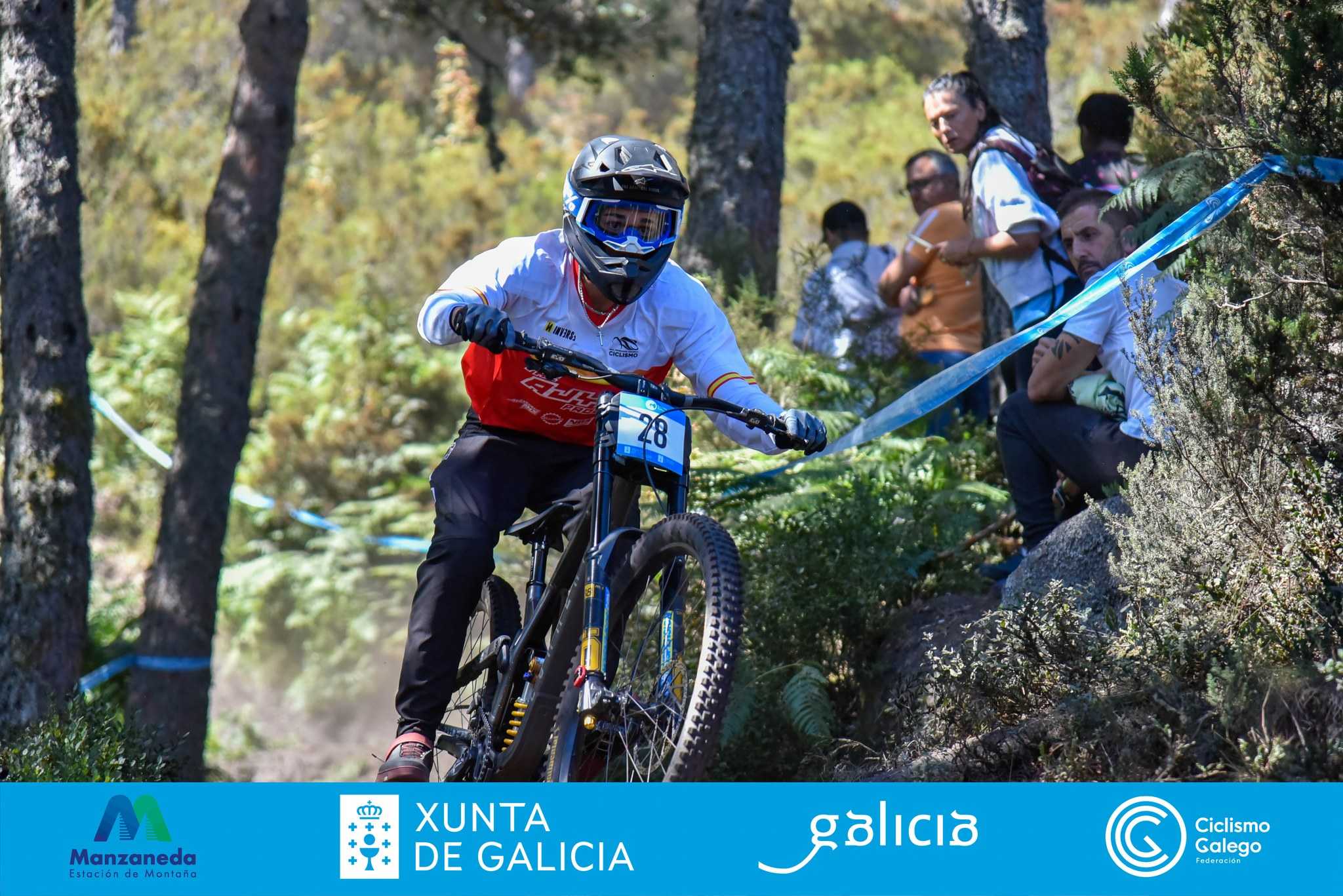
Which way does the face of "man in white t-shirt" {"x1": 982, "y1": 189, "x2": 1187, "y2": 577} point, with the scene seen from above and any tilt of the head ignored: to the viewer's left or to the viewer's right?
to the viewer's left

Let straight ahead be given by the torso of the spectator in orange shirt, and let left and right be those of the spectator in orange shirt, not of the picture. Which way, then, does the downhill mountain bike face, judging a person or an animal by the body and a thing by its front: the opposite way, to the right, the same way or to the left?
to the left

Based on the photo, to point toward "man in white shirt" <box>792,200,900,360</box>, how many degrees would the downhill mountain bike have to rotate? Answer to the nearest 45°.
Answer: approximately 135° to its left

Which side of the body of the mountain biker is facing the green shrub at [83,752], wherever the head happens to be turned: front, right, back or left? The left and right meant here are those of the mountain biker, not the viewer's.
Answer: right

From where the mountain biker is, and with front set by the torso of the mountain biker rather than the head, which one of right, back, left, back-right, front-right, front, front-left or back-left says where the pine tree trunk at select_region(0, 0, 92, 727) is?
back-right

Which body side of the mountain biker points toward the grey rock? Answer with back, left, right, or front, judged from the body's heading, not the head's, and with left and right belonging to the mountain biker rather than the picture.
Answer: left
